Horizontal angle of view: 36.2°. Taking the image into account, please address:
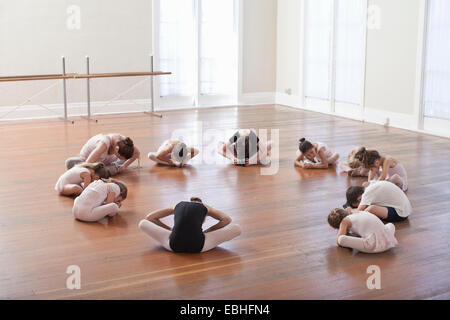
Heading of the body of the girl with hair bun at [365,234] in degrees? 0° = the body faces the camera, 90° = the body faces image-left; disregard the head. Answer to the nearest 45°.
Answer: approximately 135°

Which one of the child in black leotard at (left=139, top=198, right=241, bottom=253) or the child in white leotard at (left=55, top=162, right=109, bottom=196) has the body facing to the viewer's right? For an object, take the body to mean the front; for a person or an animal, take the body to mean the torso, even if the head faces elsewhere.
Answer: the child in white leotard

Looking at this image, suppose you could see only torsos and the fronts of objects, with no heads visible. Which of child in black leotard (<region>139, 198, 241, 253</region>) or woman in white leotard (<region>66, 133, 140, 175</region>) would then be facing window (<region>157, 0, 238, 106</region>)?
the child in black leotard

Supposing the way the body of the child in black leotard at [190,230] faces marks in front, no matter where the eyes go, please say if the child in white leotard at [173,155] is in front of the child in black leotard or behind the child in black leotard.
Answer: in front

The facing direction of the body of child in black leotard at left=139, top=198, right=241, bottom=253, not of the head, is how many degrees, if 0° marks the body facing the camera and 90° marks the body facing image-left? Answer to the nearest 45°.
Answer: approximately 180°

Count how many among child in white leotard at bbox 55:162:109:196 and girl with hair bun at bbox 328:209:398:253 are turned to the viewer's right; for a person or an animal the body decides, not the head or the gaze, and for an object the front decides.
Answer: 1

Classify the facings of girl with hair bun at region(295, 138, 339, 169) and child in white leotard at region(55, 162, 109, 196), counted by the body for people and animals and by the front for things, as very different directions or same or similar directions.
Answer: very different directions

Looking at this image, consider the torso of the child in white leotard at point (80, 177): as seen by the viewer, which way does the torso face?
to the viewer's right

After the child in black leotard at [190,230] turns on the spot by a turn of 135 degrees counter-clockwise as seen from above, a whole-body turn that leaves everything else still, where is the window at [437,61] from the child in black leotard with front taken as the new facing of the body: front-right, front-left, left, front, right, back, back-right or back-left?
back

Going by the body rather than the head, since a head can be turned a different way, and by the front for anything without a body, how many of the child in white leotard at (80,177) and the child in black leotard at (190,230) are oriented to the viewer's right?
1

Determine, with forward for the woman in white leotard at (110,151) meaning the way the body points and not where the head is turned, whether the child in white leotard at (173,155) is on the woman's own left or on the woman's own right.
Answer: on the woman's own left

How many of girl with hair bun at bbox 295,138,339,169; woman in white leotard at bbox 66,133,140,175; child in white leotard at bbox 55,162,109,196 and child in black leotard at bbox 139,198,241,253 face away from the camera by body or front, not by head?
1

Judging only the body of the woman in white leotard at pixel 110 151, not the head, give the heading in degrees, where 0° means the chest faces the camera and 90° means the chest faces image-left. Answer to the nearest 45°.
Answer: approximately 315°
